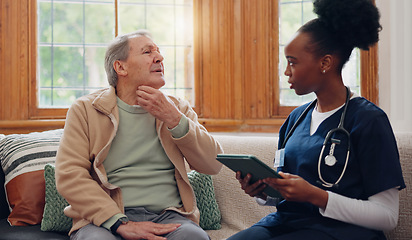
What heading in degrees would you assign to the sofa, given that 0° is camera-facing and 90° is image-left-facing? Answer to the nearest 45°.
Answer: approximately 0°

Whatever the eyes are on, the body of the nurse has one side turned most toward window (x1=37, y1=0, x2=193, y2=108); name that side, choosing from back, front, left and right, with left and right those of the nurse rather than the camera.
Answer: right

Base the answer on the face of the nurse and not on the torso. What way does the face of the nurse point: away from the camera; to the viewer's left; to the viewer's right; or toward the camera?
to the viewer's left

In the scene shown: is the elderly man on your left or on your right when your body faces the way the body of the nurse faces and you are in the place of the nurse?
on your right

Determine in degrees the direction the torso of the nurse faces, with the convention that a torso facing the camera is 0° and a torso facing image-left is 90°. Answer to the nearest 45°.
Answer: approximately 45°

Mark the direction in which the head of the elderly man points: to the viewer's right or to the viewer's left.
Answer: to the viewer's right
